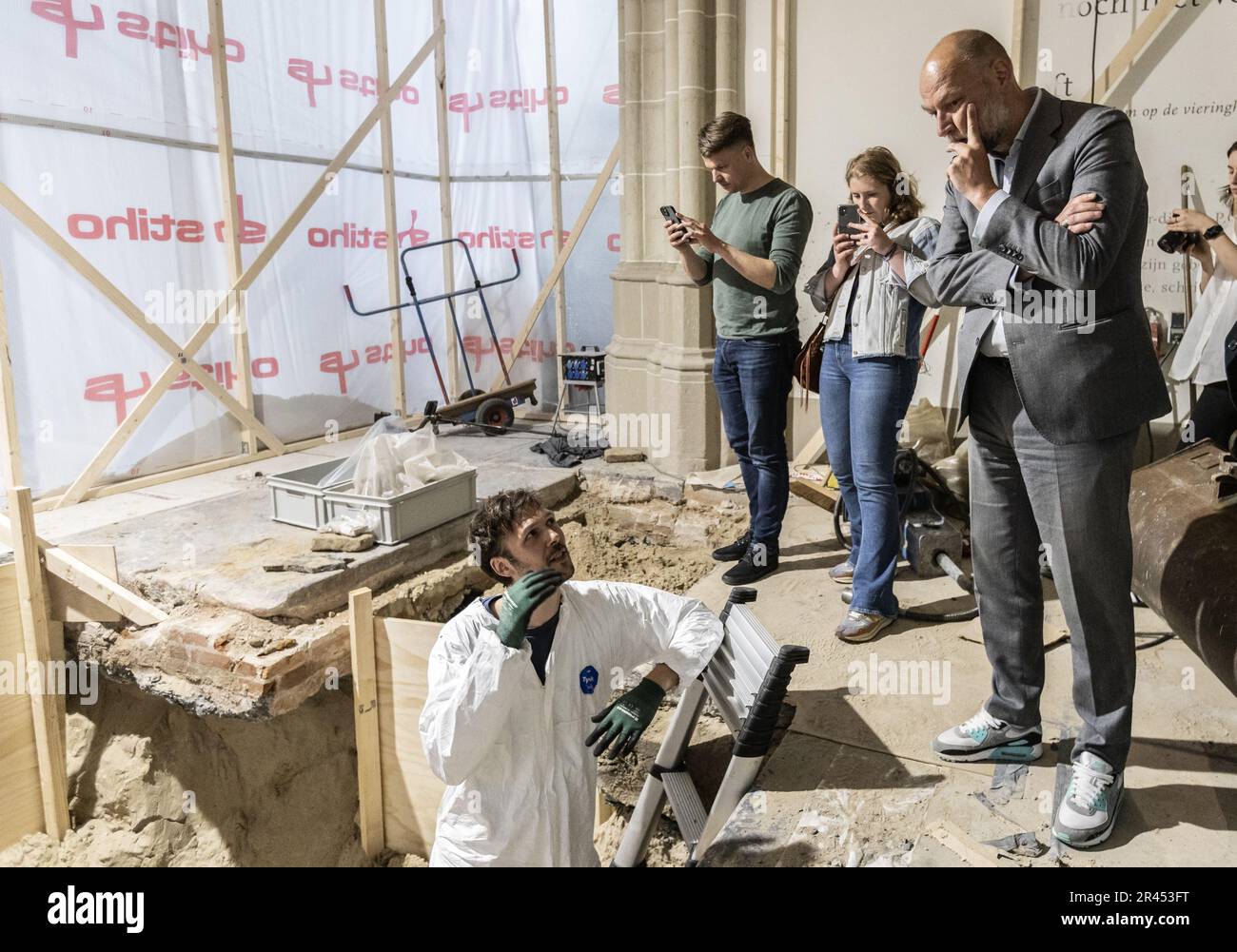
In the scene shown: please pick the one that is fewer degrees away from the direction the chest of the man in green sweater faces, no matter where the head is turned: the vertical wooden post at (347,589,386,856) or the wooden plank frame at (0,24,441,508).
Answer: the vertical wooden post

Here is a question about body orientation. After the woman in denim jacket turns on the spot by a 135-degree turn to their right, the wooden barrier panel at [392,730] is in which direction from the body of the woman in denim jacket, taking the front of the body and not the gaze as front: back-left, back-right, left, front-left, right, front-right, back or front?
left

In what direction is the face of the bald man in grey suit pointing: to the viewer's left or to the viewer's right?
to the viewer's left

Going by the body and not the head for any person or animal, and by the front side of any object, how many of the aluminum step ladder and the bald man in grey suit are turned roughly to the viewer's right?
0

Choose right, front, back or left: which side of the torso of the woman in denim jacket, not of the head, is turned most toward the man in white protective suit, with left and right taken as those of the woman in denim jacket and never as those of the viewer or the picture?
front

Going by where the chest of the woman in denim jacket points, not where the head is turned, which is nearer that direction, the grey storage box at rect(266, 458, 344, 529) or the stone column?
the grey storage box

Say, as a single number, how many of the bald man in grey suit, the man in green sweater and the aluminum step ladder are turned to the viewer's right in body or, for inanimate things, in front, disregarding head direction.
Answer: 0

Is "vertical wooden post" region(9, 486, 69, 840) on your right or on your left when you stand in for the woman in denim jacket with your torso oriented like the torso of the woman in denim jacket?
on your right

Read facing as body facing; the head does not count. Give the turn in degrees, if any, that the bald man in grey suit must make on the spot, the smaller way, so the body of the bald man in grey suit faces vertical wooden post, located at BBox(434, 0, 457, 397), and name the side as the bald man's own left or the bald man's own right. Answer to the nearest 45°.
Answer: approximately 90° to the bald man's own right

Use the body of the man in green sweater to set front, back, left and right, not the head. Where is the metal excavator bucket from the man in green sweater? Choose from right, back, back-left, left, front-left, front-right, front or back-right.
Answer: left

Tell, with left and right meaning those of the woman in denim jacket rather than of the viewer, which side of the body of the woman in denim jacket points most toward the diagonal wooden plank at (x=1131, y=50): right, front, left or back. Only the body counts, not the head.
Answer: back

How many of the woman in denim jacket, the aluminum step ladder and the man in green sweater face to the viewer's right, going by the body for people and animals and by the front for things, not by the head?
0
